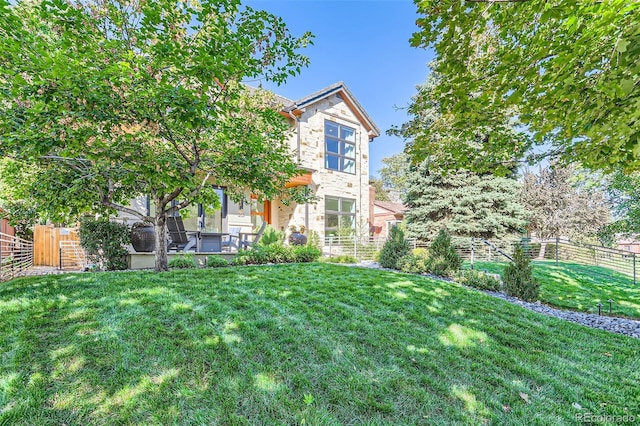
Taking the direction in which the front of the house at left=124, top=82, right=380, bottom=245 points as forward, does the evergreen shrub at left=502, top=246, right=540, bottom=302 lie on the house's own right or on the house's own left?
on the house's own left

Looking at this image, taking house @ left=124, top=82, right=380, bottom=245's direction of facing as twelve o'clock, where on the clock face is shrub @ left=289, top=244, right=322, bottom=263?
The shrub is roughly at 11 o'clock from the house.

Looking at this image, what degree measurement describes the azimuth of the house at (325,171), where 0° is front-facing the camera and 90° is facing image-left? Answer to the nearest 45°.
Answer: approximately 45°

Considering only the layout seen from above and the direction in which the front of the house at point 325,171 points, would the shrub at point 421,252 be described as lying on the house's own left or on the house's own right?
on the house's own left

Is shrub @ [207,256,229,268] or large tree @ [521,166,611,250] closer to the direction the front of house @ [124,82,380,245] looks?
the shrub

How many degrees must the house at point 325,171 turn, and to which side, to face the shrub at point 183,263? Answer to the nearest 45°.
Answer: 0° — it already faces it

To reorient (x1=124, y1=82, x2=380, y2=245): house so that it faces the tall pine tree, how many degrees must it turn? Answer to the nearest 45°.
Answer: approximately 135° to its left

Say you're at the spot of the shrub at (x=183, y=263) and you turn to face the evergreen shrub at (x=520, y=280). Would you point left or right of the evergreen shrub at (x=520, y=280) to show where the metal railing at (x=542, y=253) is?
left

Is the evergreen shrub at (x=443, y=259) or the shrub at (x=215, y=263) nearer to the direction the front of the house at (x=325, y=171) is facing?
the shrub
